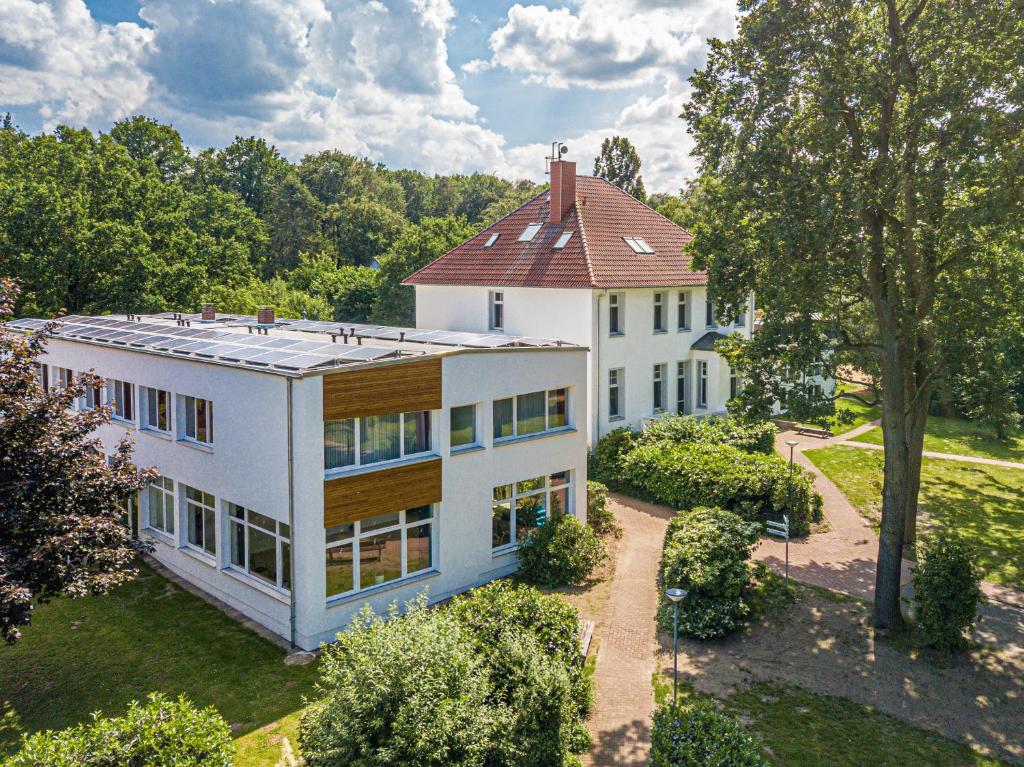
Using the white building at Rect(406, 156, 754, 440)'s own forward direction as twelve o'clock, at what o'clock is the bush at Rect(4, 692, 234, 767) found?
The bush is roughly at 2 o'clock from the white building.

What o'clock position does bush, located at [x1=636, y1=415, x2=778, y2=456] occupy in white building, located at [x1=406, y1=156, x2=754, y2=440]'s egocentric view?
The bush is roughly at 12 o'clock from the white building.

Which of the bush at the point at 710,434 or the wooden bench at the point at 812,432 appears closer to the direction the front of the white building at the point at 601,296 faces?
the bush

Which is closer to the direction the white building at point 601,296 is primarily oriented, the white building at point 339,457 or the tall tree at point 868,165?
the tall tree

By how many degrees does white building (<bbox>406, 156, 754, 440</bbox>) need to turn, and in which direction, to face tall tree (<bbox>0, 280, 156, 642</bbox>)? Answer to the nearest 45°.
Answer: approximately 90° to its right

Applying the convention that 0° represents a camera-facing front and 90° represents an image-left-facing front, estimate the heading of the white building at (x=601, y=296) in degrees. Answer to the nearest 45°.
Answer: approximately 315°

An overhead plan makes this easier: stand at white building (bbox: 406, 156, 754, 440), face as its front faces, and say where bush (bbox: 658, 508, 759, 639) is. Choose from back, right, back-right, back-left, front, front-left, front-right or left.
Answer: front-right

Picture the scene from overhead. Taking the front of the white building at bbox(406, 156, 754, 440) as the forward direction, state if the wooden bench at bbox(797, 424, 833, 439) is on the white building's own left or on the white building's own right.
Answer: on the white building's own left
